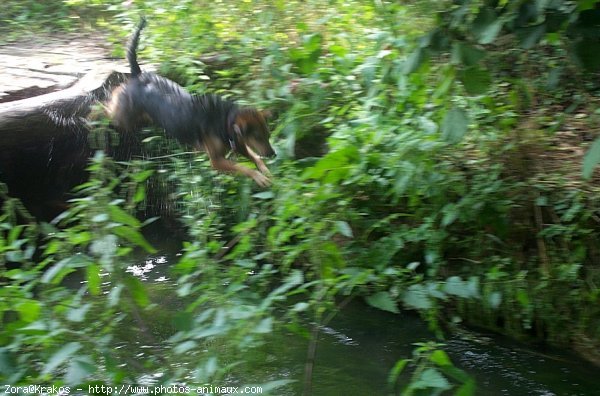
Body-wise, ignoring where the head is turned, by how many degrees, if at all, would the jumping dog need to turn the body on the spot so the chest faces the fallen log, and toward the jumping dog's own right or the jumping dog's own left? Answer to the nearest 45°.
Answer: approximately 135° to the jumping dog's own left

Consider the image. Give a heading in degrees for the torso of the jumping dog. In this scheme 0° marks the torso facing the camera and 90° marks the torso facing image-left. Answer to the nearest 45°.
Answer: approximately 270°
